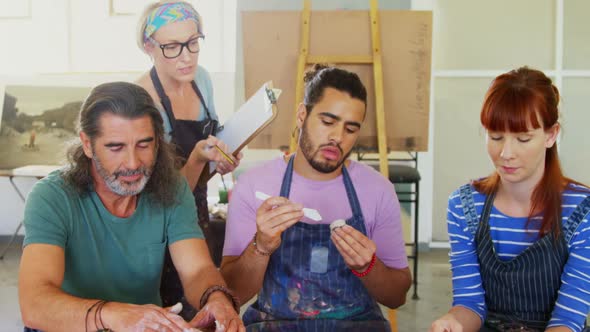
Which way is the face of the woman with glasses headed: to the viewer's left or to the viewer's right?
to the viewer's right

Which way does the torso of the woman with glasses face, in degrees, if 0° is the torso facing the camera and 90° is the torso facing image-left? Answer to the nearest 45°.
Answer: approximately 315°

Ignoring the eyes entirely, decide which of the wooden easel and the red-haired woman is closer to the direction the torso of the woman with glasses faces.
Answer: the red-haired woman

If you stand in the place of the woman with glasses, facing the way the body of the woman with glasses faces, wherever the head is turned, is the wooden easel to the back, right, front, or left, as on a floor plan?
left

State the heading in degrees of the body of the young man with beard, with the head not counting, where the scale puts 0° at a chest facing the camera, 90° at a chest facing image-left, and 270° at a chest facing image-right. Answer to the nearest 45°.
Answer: approximately 0°

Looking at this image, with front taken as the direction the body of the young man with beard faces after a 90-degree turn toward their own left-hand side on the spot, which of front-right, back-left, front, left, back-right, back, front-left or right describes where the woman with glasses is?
back-left

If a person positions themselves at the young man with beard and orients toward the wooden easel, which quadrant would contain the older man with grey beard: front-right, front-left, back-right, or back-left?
back-left

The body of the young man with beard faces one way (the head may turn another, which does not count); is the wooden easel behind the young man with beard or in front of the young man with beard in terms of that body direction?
behind
